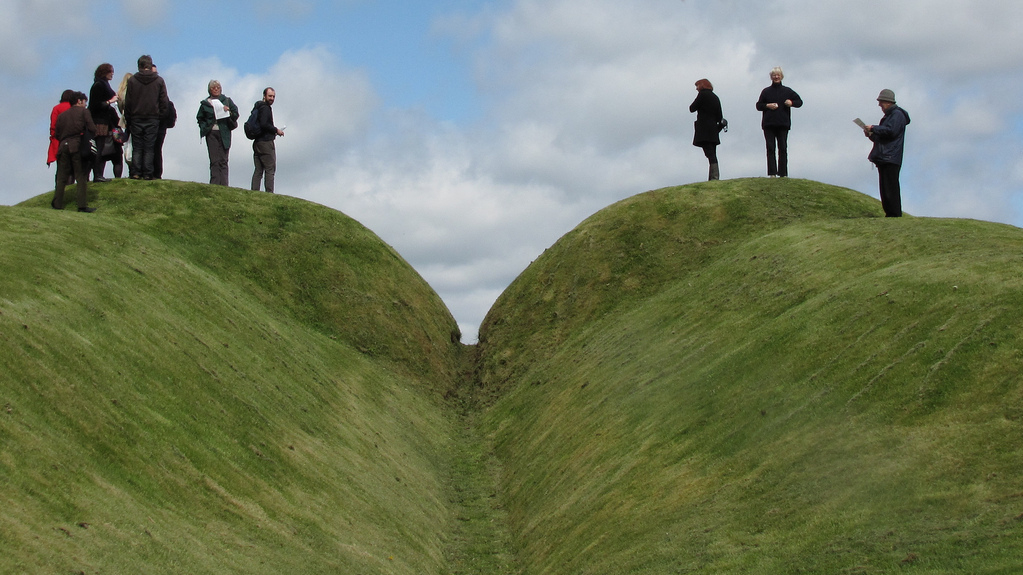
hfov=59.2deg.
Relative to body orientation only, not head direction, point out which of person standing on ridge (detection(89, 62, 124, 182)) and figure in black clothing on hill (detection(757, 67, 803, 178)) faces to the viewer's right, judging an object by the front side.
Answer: the person standing on ridge

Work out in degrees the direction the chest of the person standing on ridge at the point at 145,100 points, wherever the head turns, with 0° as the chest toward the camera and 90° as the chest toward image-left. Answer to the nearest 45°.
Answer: approximately 180°

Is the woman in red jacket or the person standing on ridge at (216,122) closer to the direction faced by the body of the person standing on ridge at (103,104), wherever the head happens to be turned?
the person standing on ridge

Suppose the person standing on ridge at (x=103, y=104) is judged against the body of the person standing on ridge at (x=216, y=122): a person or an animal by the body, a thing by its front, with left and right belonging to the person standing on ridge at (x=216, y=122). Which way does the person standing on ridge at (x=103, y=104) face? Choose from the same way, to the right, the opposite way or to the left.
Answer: to the left

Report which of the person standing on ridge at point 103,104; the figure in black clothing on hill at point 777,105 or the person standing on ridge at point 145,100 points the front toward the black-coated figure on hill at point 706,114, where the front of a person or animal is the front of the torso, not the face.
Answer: the person standing on ridge at point 103,104

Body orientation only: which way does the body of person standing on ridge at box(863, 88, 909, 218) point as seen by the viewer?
to the viewer's left

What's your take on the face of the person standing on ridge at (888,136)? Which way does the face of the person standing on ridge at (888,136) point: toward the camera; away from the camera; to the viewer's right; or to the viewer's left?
to the viewer's left

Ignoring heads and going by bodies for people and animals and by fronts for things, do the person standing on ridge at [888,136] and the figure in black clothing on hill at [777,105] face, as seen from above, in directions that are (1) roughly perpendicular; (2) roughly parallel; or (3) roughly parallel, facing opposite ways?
roughly perpendicular

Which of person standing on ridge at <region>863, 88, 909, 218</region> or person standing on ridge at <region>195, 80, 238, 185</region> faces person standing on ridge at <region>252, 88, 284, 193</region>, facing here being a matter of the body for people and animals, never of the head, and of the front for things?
person standing on ridge at <region>863, 88, 909, 218</region>
